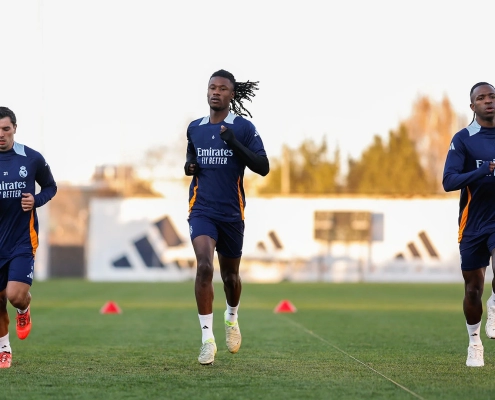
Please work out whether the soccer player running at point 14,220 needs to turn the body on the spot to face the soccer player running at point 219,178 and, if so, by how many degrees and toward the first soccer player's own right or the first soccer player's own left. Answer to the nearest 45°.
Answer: approximately 90° to the first soccer player's own left

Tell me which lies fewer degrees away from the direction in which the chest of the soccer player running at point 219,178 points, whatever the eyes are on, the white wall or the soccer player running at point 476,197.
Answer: the soccer player running

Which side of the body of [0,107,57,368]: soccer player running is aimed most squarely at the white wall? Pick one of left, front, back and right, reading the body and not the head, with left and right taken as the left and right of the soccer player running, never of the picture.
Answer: back

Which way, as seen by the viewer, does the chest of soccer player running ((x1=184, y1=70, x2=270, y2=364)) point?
toward the camera

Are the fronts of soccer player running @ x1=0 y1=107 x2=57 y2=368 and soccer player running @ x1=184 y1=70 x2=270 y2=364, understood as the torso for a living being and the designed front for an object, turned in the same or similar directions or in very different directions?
same or similar directions

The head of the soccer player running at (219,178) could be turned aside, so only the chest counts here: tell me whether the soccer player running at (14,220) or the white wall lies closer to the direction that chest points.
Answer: the soccer player running

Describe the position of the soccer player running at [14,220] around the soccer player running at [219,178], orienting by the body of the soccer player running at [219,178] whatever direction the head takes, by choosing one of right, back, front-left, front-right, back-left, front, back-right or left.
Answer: right

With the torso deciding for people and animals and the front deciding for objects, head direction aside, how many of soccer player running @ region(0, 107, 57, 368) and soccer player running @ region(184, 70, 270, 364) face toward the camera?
2

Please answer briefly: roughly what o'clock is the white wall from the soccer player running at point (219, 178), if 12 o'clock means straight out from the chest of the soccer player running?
The white wall is roughly at 6 o'clock from the soccer player running.
